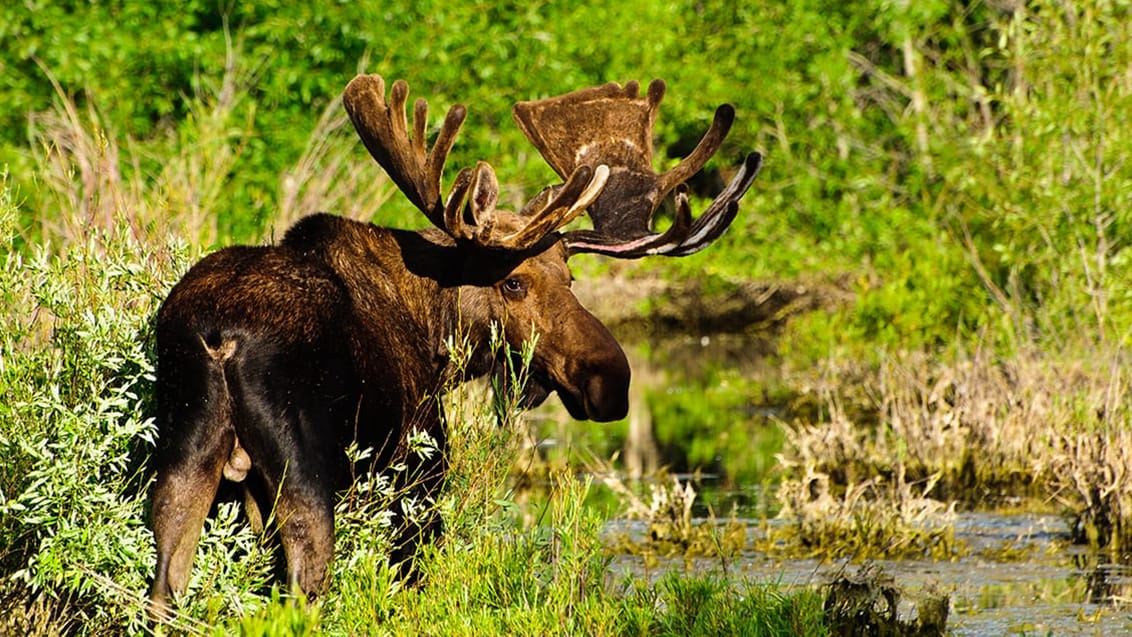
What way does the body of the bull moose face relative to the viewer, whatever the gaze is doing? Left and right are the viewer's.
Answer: facing away from the viewer and to the right of the viewer
